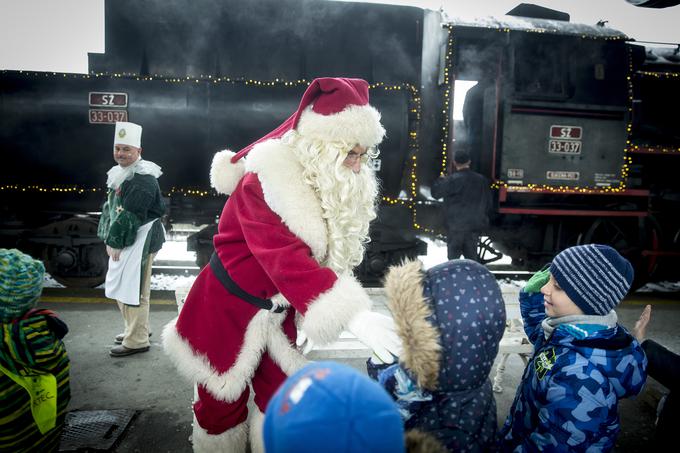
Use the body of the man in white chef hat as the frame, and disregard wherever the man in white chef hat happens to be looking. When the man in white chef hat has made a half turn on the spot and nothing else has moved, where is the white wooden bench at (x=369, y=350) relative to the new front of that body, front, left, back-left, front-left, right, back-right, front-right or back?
right

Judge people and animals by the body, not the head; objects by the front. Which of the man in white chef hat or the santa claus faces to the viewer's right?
the santa claus

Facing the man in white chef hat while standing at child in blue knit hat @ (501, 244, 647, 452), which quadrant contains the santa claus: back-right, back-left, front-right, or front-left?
front-left

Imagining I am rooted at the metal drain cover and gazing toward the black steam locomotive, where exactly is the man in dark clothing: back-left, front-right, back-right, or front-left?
front-right

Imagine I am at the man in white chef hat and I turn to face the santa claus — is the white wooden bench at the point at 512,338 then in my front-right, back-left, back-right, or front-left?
front-left

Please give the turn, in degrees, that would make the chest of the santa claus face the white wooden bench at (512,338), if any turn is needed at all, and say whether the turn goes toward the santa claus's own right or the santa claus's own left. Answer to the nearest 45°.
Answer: approximately 45° to the santa claus's own left

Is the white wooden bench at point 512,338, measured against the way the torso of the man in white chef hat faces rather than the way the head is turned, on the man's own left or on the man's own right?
on the man's own left

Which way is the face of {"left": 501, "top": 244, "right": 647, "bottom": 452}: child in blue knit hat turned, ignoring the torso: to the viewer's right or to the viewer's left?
to the viewer's left

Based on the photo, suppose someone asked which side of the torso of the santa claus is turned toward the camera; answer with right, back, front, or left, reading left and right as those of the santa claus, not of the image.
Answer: right
